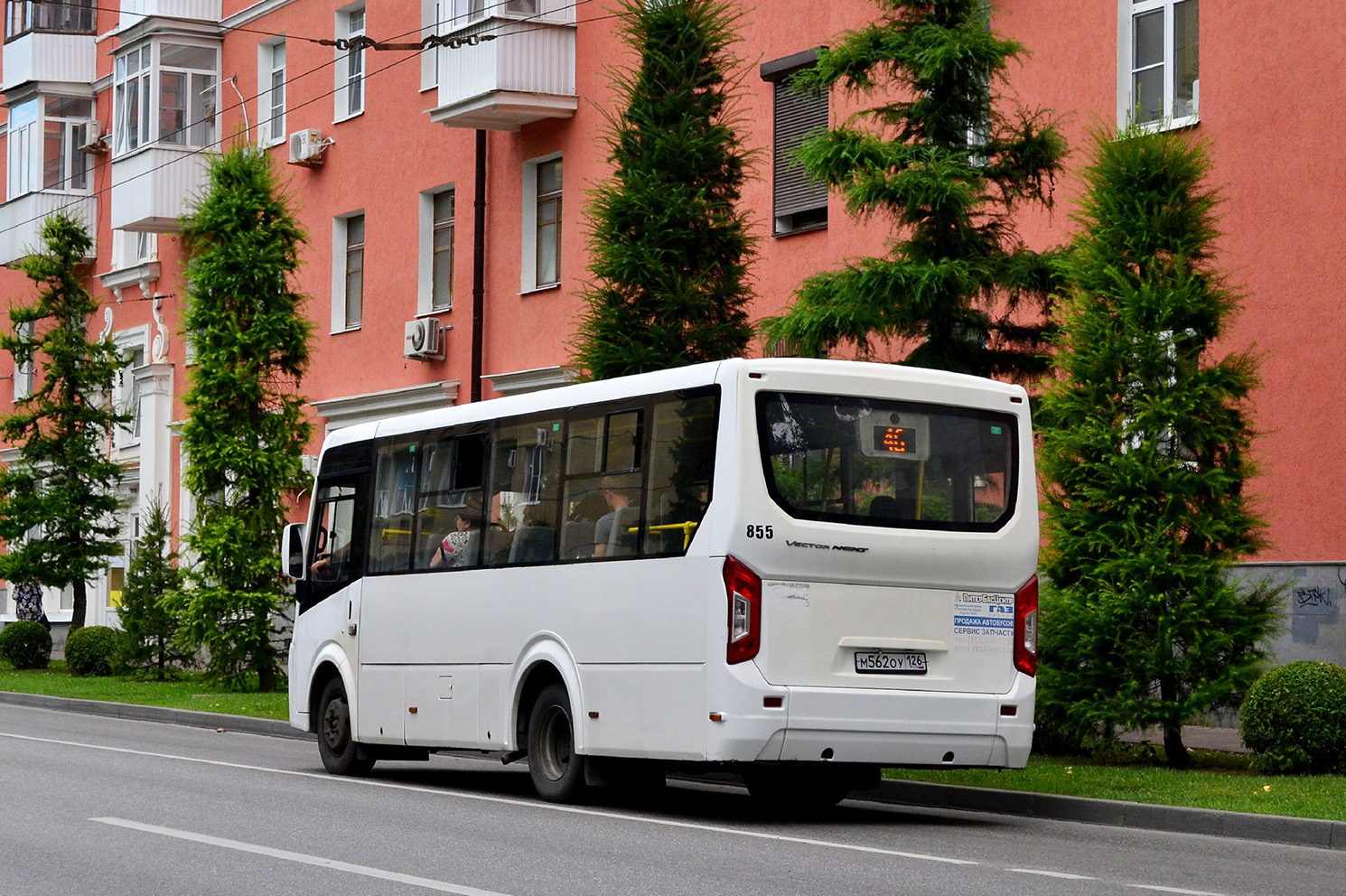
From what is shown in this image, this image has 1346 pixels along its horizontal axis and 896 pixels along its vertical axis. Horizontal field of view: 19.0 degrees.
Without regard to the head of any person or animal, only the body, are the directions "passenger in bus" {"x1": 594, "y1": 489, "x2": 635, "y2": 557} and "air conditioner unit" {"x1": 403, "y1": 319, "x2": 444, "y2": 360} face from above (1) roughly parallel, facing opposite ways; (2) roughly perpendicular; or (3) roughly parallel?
roughly perpendicular

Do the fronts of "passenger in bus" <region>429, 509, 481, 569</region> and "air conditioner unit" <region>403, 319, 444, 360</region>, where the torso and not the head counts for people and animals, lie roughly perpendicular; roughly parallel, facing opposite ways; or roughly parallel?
roughly perpendicular

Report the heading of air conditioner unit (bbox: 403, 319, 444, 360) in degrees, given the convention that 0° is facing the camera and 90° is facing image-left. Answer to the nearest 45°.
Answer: approximately 45°

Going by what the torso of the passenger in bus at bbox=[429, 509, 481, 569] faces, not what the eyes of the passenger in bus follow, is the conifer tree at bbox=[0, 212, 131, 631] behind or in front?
in front

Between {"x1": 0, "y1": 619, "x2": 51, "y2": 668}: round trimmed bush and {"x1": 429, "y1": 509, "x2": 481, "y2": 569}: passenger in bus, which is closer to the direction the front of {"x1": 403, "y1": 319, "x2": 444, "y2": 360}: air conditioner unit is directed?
the passenger in bus

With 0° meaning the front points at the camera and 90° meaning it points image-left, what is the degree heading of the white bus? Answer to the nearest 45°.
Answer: approximately 135°

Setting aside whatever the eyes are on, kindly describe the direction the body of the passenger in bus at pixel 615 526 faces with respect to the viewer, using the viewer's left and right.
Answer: facing away from the viewer and to the left of the viewer

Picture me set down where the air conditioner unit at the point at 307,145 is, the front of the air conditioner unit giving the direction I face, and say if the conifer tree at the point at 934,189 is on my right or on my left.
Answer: on my left

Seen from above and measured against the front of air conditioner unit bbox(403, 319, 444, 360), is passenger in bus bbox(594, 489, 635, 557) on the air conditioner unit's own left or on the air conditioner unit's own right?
on the air conditioner unit's own left

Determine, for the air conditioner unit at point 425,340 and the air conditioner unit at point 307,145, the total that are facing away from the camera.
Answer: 0
